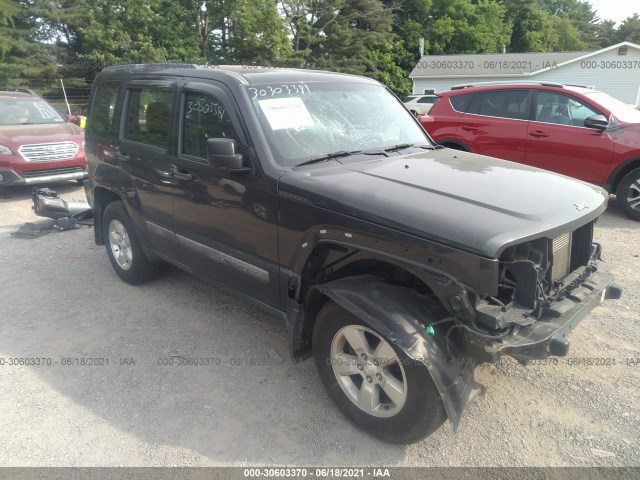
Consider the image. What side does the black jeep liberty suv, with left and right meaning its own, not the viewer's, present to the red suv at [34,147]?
back

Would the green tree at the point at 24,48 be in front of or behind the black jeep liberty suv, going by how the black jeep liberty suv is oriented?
behind

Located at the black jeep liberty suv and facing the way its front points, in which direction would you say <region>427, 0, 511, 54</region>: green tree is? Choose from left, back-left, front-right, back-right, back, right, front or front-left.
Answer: back-left

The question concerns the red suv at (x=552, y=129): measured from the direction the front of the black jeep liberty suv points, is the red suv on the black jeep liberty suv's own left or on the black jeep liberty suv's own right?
on the black jeep liberty suv's own left

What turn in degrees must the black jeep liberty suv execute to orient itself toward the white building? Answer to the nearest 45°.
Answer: approximately 135° to its left
